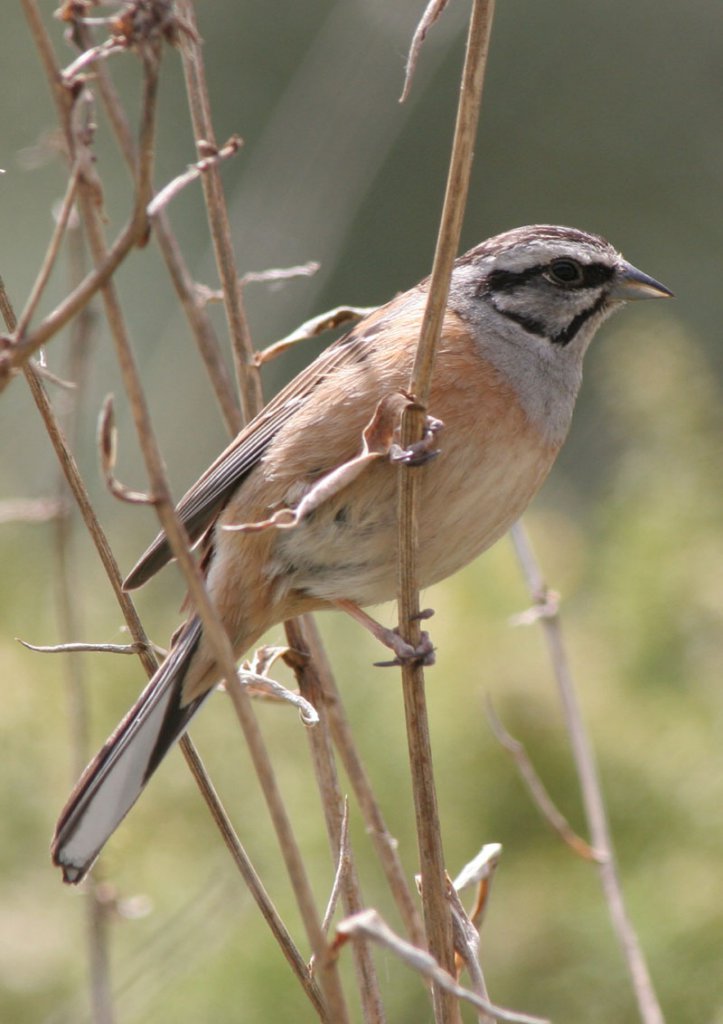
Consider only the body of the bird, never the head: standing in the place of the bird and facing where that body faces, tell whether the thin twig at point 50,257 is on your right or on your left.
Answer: on your right

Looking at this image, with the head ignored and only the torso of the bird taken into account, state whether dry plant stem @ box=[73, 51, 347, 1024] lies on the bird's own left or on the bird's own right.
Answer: on the bird's own right

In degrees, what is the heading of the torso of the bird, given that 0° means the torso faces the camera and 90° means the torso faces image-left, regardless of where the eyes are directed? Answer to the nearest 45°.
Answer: approximately 270°

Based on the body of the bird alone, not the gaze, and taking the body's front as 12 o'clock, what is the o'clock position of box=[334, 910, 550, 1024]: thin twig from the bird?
The thin twig is roughly at 3 o'clock from the bird.
